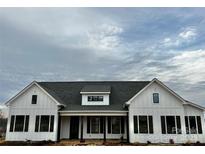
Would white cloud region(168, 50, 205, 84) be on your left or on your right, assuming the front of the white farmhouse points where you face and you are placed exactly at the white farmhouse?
on your left

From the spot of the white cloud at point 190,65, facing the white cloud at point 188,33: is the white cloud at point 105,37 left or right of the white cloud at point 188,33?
right

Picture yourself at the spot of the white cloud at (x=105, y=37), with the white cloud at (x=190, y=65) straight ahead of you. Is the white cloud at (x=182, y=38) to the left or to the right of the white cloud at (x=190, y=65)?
right

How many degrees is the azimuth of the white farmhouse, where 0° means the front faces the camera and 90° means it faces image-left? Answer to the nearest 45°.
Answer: approximately 0°
